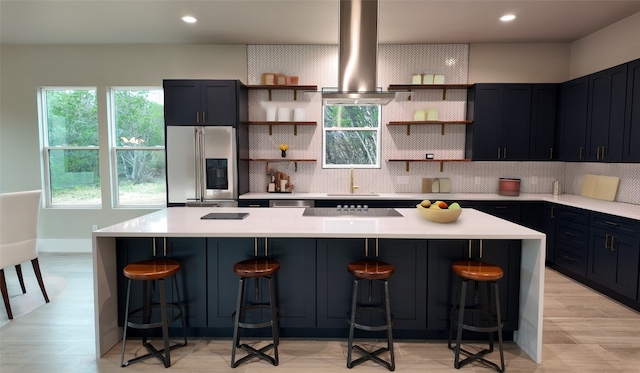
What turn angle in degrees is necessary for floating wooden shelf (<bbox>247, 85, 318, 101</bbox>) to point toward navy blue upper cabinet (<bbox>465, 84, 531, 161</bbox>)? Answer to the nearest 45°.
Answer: approximately 90° to its left

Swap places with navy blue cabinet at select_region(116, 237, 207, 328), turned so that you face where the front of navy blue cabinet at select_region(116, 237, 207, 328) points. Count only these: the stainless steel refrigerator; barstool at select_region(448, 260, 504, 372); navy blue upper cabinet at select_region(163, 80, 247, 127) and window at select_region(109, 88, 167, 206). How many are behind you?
3

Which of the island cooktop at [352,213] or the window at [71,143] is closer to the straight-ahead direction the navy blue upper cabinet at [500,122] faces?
the island cooktop

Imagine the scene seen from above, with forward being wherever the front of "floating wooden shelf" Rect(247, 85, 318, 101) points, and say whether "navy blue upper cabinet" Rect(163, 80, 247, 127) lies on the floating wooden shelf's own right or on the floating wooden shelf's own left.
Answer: on the floating wooden shelf's own right

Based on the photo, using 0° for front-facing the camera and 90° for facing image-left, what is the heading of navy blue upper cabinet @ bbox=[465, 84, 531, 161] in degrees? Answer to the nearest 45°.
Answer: approximately 0°

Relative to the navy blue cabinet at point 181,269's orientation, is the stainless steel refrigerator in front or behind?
behind

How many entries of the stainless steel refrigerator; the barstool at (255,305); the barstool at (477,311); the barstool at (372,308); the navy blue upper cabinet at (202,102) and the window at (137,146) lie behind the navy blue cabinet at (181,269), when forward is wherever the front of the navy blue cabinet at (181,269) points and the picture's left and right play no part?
3

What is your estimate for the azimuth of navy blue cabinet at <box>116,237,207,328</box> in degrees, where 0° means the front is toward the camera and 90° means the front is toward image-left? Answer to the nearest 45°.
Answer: approximately 0°

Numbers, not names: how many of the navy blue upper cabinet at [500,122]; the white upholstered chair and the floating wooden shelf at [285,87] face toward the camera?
2

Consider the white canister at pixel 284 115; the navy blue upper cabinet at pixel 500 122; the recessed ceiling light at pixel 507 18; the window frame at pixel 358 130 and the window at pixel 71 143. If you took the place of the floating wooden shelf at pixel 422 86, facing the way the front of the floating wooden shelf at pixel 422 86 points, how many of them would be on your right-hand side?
3

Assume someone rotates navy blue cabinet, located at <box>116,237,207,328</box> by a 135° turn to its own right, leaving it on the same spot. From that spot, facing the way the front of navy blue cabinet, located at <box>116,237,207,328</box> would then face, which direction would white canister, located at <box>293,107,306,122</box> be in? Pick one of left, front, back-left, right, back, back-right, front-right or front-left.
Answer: right

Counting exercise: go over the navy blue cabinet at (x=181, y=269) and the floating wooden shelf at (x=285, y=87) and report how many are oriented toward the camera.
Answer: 2

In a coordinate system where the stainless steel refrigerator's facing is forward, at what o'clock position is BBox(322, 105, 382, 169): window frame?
The window frame is roughly at 9 o'clock from the stainless steel refrigerator.

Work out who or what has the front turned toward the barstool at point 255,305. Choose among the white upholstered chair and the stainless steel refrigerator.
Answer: the stainless steel refrigerator

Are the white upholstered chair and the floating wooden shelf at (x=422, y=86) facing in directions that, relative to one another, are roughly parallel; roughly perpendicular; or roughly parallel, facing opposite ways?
roughly perpendicular

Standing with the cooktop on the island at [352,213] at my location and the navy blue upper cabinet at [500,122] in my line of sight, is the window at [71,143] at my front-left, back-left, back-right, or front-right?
back-left

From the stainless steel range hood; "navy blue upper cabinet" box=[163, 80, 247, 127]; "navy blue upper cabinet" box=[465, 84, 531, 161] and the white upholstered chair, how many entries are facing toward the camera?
3

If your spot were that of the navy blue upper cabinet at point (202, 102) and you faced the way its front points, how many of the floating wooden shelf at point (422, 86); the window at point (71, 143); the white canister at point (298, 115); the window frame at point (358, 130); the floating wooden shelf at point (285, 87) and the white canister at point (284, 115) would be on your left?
5
